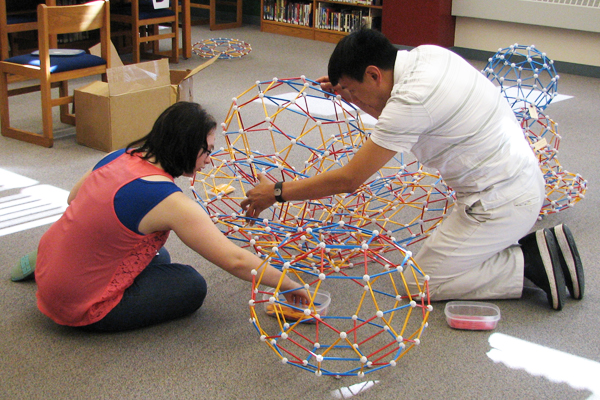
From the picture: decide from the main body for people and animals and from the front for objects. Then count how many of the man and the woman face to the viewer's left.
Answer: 1

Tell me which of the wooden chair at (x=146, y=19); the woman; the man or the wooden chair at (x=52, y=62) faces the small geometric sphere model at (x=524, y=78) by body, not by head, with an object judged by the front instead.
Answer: the woman

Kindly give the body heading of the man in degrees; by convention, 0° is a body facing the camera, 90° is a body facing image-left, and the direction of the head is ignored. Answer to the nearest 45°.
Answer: approximately 90°

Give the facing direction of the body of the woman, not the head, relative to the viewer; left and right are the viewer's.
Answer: facing away from the viewer and to the right of the viewer

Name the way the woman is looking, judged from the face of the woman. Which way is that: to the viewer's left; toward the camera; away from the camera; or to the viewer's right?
to the viewer's right

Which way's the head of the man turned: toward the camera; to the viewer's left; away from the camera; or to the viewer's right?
to the viewer's left
